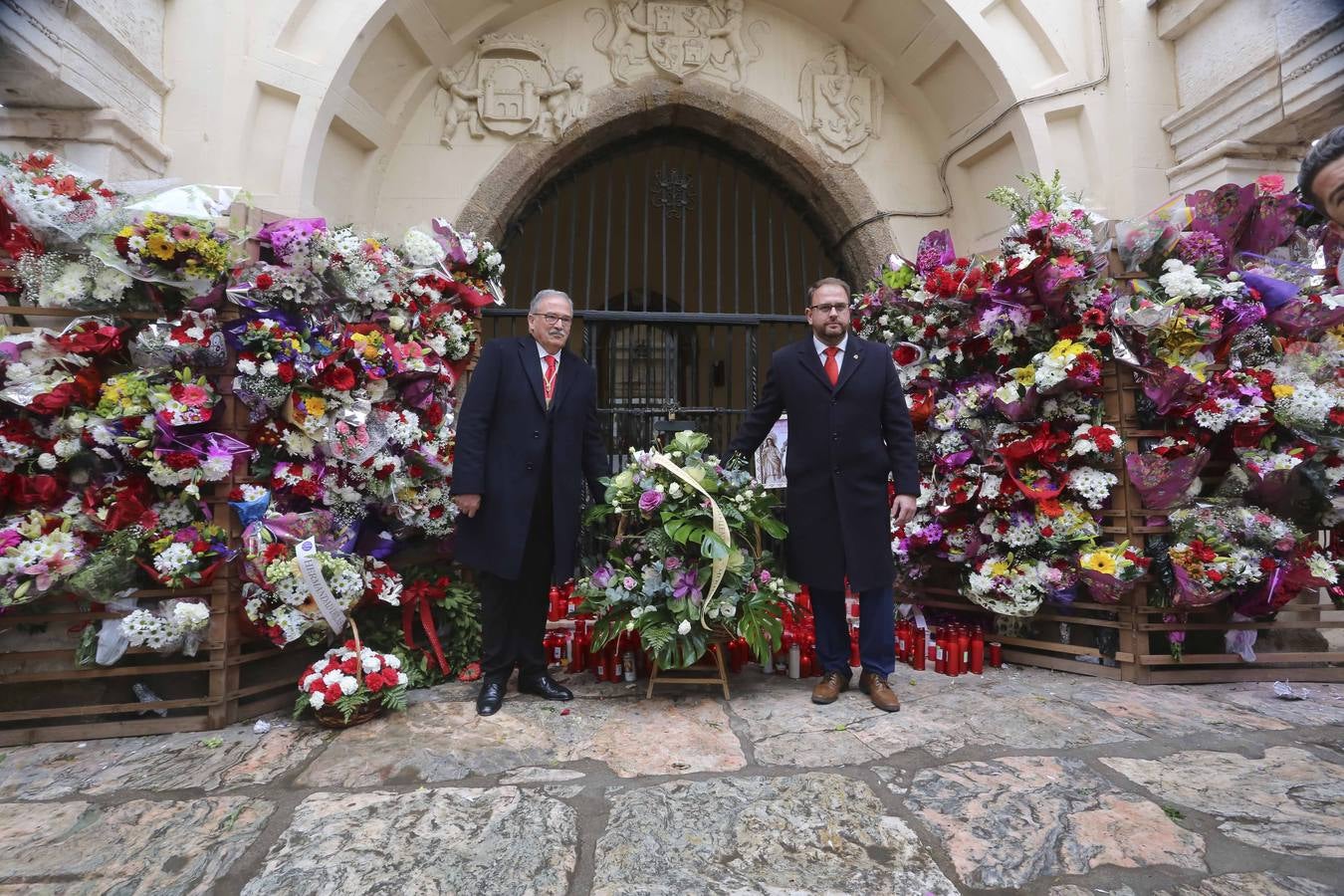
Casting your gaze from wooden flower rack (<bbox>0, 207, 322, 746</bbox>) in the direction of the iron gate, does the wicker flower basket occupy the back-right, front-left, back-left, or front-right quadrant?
front-right

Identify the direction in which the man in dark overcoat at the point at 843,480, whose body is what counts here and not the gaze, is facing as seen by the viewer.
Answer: toward the camera

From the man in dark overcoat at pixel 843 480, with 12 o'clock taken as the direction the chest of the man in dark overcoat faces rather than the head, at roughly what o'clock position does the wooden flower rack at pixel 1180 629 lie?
The wooden flower rack is roughly at 8 o'clock from the man in dark overcoat.

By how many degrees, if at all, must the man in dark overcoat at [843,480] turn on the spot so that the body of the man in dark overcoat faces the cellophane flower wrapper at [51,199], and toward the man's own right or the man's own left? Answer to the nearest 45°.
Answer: approximately 90° to the man's own right

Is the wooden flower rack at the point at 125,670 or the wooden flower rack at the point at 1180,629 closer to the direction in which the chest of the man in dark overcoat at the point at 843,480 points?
the wooden flower rack at the point at 125,670

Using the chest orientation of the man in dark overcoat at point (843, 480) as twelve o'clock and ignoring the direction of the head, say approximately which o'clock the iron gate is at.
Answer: The iron gate is roughly at 5 o'clock from the man in dark overcoat.

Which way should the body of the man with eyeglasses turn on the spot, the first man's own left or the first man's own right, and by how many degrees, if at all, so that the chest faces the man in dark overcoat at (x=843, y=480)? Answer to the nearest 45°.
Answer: approximately 45° to the first man's own left

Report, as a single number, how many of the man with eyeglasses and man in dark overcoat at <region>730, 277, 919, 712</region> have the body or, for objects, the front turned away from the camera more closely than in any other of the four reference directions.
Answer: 0

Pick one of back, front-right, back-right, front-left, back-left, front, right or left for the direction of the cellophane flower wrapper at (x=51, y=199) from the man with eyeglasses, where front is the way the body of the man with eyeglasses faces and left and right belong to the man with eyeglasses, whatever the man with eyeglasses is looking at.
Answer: back-right

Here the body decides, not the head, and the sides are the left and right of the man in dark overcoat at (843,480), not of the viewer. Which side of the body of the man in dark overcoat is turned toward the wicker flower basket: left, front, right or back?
right

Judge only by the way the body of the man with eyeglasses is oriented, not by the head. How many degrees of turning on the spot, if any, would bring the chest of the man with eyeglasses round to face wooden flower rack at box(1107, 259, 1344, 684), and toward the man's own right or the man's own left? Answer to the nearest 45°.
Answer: approximately 45° to the man's own left

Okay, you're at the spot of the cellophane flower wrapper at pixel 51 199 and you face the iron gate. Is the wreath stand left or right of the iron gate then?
right
